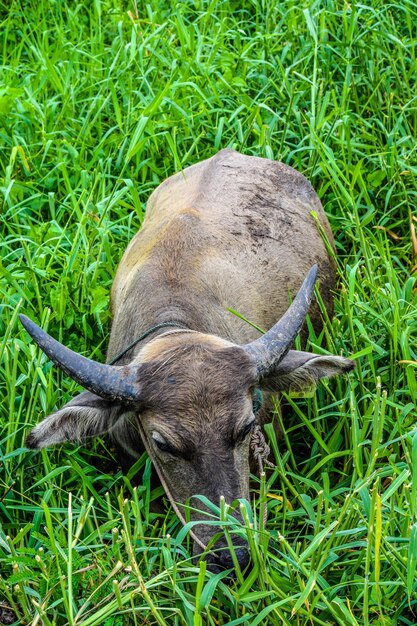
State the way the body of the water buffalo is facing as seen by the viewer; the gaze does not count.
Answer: toward the camera
